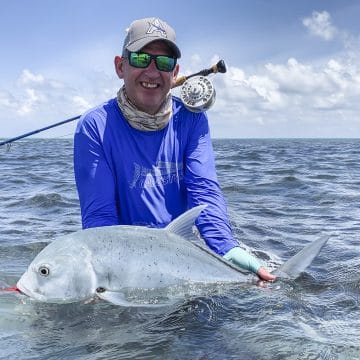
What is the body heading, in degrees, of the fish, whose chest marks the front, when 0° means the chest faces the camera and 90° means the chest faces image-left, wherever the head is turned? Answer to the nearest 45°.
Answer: approximately 90°

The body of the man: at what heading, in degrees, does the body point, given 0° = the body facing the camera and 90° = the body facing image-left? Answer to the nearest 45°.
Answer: approximately 0°
